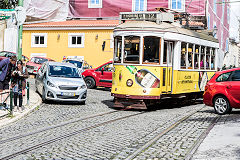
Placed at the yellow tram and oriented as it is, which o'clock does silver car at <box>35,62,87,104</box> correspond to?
The silver car is roughly at 2 o'clock from the yellow tram.

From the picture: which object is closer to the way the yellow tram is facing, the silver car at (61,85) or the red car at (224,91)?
the silver car

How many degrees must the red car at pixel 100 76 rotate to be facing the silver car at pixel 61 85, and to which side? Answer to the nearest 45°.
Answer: approximately 90° to its left

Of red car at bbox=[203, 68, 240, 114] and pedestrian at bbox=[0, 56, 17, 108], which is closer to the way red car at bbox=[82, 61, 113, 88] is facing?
the pedestrian

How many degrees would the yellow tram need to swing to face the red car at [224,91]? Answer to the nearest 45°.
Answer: approximately 135° to its left

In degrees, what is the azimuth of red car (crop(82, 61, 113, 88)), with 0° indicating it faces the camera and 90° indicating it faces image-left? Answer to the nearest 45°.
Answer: approximately 90°

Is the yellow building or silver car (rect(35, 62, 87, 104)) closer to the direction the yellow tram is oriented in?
the silver car

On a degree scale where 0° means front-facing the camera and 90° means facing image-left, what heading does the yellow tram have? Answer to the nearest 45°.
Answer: approximately 45°
